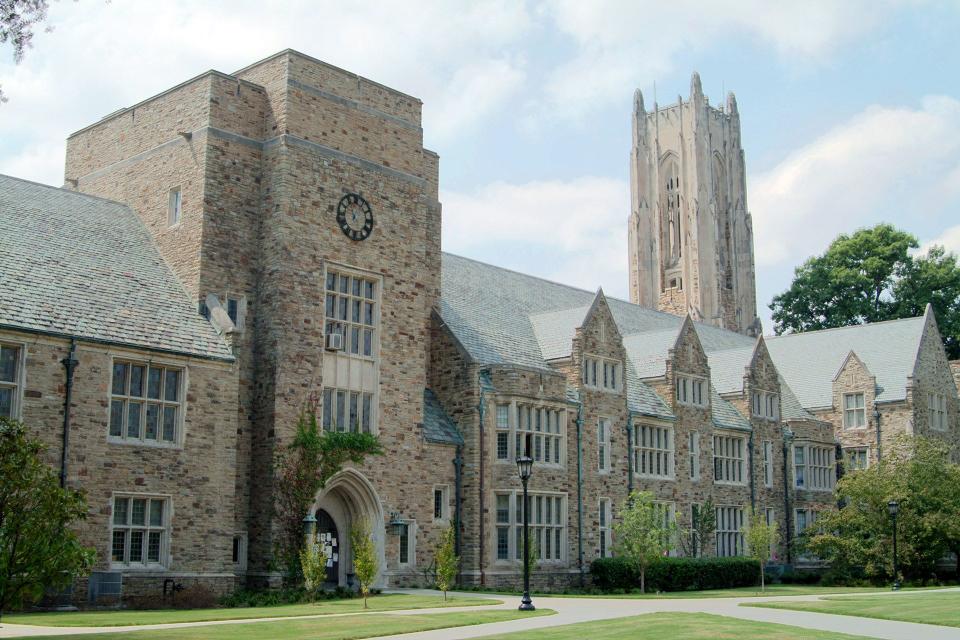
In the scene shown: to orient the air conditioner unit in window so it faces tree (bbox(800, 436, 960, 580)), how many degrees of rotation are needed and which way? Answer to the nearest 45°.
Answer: approximately 90° to its left

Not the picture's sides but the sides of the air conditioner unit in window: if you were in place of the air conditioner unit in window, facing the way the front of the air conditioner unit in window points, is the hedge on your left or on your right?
on your left

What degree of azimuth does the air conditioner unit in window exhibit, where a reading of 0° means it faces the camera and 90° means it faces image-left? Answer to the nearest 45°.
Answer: approximately 315°

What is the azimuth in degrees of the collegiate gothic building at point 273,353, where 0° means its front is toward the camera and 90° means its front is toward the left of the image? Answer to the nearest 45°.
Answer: approximately 315°

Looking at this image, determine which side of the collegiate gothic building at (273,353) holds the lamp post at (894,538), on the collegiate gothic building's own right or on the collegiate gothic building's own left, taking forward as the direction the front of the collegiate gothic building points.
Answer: on the collegiate gothic building's own left
